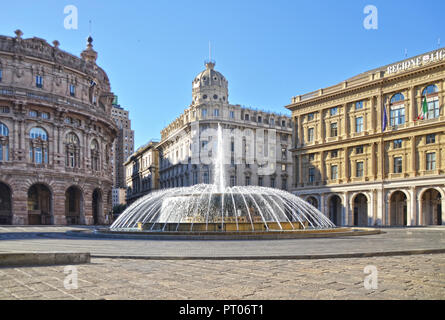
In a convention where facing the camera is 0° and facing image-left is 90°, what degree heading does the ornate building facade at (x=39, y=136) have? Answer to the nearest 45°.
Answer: approximately 315°

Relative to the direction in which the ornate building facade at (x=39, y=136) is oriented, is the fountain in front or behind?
in front

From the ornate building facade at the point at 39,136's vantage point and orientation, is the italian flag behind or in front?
in front
